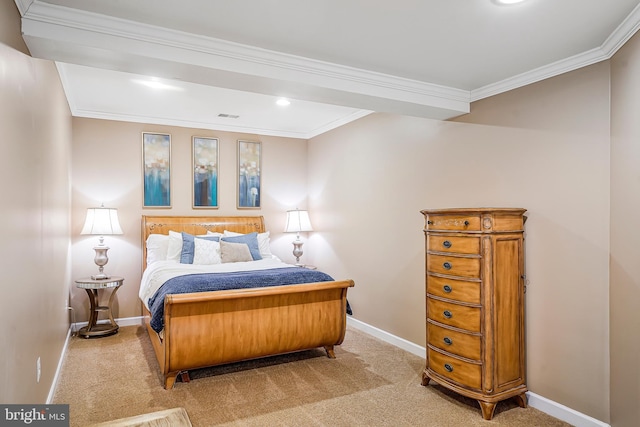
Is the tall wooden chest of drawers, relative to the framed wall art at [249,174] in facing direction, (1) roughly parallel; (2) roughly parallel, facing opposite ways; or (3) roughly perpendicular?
roughly perpendicular

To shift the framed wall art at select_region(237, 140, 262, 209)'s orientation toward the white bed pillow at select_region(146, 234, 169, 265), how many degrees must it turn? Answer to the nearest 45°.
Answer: approximately 45° to its right

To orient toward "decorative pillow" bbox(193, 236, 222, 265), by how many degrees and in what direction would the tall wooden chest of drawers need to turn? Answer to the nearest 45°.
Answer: approximately 45° to its right

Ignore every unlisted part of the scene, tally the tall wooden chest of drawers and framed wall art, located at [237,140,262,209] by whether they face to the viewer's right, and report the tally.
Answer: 0

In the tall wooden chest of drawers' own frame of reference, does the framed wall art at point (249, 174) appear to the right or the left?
on its right

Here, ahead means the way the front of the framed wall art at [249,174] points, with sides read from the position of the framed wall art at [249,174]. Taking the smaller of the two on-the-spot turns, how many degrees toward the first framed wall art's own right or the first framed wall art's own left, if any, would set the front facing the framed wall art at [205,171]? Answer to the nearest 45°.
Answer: approximately 90° to the first framed wall art's own right

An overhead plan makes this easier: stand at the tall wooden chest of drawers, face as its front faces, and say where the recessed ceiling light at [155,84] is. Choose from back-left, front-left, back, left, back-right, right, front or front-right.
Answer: front-right

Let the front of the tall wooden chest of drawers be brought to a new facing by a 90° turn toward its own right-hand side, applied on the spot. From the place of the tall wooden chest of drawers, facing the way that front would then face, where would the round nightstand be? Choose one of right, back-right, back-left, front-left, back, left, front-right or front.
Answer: front-left

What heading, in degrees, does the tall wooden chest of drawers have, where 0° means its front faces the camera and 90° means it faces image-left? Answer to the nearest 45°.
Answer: approximately 45°
